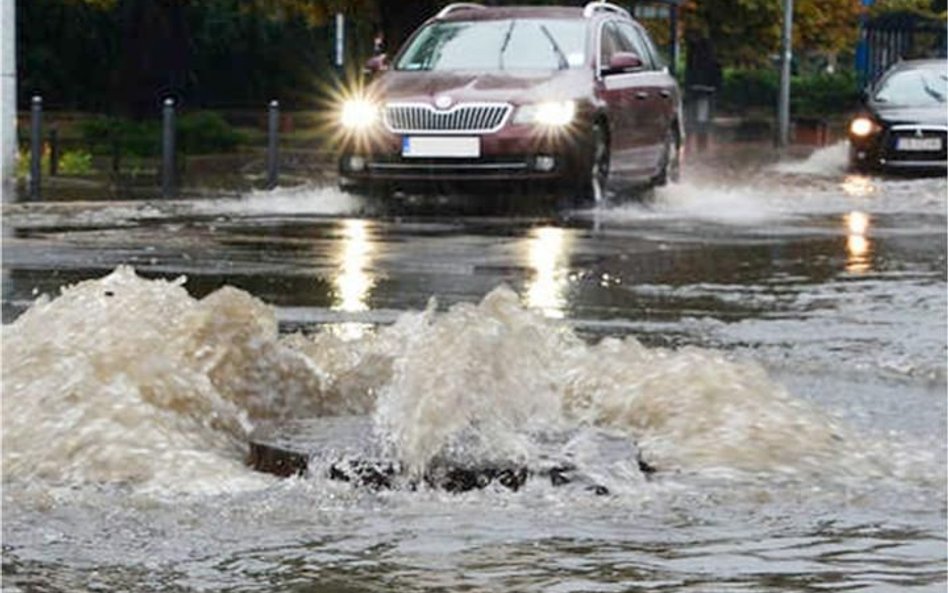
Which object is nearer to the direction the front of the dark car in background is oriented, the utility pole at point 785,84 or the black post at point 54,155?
the black post

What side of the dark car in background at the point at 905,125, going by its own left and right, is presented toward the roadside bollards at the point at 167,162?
right

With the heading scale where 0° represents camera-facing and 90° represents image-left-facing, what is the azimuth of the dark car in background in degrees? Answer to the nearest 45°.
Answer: approximately 0°

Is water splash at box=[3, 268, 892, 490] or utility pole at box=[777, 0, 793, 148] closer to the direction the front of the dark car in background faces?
the water splash

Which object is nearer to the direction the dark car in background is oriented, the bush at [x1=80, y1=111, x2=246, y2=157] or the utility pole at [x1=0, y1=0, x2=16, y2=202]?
the utility pole

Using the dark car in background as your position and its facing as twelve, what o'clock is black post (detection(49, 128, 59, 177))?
The black post is roughly at 2 o'clock from the dark car in background.

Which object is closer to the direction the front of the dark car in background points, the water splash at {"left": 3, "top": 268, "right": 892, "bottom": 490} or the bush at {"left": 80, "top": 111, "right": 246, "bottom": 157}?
the water splash

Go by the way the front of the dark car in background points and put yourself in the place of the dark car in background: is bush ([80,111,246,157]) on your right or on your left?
on your right
